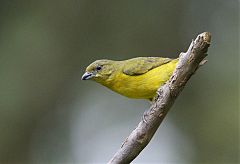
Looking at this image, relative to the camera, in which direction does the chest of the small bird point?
to the viewer's left
